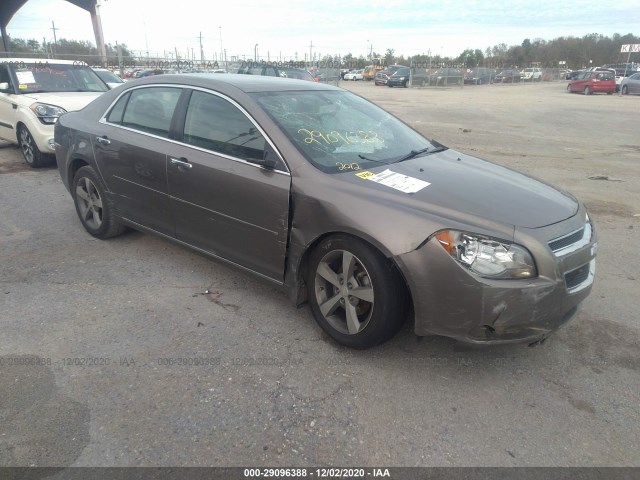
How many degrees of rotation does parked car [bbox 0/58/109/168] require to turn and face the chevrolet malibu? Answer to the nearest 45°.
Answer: approximately 45° to its right

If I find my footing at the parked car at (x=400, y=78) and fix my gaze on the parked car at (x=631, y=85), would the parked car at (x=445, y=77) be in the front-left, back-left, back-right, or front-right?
front-left

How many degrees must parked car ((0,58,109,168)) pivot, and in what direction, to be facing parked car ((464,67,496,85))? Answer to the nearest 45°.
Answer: approximately 90° to its left

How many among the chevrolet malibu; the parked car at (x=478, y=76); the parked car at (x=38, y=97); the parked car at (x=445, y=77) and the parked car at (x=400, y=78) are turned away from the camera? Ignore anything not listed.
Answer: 0

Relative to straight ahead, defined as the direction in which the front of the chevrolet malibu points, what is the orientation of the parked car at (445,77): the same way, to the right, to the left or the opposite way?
to the right

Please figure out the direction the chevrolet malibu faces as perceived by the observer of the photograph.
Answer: facing the viewer and to the right of the viewer

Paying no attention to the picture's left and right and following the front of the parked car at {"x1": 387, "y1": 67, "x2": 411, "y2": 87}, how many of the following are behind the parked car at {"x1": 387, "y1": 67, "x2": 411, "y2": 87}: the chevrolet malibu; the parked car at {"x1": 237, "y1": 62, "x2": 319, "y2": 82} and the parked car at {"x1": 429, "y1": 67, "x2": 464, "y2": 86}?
1

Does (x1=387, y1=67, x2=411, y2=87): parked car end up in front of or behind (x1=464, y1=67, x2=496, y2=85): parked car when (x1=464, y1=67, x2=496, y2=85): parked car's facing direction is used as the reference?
in front

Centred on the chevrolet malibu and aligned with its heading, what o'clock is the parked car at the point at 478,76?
The parked car is roughly at 8 o'clock from the chevrolet malibu.

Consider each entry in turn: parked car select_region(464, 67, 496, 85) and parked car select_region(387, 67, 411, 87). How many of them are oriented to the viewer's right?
0

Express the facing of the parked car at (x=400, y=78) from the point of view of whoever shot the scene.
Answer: facing the viewer and to the left of the viewer

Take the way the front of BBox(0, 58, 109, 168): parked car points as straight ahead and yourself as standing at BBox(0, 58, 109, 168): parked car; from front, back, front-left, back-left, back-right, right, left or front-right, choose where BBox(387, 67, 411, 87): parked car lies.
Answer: left
